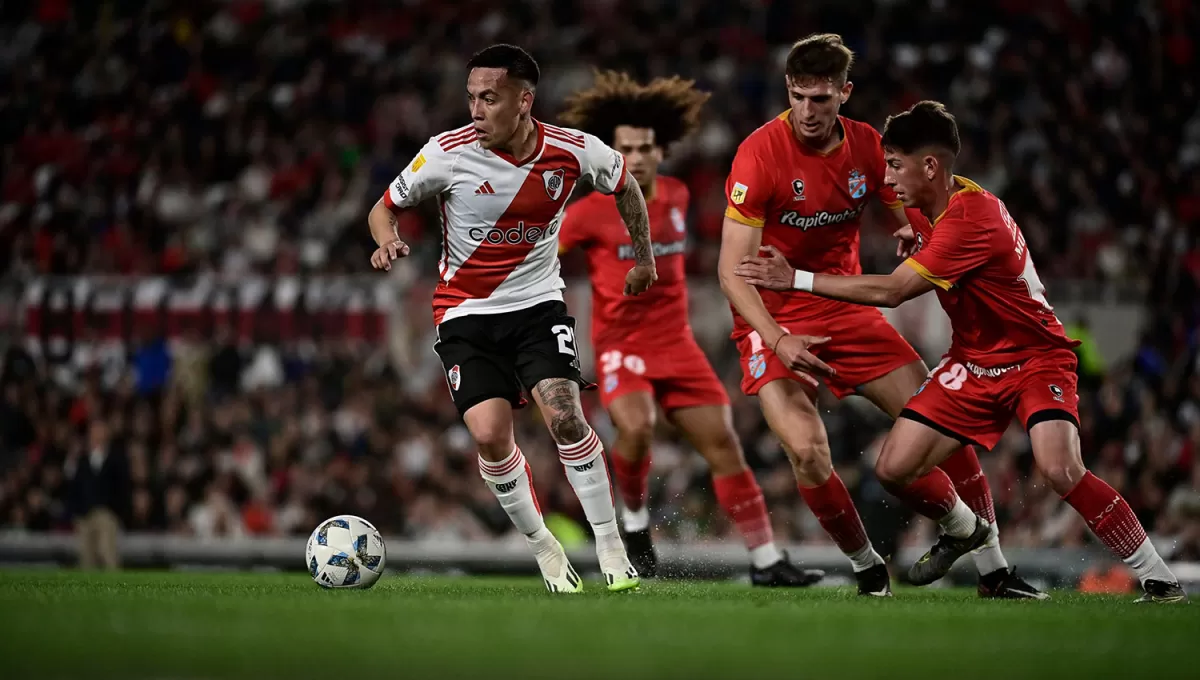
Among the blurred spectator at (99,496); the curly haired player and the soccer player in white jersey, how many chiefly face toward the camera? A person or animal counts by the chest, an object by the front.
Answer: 3

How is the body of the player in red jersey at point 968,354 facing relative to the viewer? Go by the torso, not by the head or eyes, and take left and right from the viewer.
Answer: facing to the left of the viewer

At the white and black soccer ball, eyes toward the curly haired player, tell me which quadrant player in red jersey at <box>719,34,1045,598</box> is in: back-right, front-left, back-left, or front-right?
front-right

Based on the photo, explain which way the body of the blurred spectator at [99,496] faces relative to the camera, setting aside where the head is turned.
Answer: toward the camera

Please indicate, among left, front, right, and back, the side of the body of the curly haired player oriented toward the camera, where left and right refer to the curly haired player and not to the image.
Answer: front

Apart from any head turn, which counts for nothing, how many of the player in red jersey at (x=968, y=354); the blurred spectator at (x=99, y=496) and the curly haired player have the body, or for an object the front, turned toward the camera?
2

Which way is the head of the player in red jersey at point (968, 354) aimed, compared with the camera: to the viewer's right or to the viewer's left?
to the viewer's left

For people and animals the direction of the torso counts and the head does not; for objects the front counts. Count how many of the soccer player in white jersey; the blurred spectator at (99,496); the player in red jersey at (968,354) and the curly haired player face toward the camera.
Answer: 3

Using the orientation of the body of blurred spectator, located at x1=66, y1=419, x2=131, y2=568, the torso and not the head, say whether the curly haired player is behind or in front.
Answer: in front

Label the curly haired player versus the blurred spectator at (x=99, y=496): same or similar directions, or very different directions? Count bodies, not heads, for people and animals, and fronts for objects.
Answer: same or similar directions

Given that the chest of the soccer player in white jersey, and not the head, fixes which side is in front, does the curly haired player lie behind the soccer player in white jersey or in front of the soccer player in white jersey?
behind

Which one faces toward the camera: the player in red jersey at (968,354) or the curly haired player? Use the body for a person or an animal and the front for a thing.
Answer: the curly haired player

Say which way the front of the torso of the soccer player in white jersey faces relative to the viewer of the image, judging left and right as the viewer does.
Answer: facing the viewer

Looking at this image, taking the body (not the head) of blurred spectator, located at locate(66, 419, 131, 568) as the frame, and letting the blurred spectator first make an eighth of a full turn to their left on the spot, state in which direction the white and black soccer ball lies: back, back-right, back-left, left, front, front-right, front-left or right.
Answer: front-right

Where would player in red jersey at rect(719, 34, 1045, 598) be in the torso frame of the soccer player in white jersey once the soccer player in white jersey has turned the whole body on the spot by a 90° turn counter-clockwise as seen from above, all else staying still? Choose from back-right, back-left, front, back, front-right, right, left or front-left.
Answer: front

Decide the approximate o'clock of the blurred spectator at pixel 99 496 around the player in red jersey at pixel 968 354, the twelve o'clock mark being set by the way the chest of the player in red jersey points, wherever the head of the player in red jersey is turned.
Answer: The blurred spectator is roughly at 1 o'clock from the player in red jersey.

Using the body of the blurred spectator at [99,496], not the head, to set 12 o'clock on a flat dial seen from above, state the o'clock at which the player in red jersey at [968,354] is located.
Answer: The player in red jersey is roughly at 11 o'clock from the blurred spectator.
